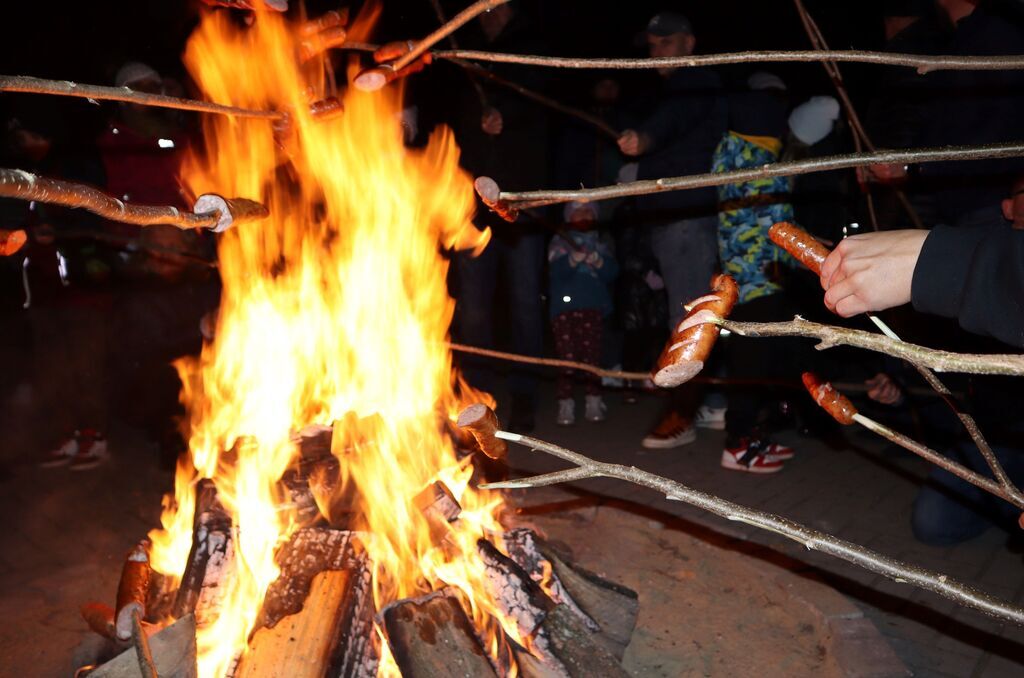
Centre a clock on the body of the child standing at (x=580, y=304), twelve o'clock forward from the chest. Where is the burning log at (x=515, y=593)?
The burning log is roughly at 12 o'clock from the child standing.

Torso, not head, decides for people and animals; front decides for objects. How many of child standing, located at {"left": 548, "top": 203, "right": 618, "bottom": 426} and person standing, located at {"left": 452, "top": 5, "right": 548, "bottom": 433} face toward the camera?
2

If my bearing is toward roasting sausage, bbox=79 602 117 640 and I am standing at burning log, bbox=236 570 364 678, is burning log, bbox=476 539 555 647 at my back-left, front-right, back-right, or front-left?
back-right

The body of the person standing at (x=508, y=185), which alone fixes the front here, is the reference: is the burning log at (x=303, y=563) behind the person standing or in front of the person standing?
in front

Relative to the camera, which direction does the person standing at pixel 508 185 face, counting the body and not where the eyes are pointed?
toward the camera

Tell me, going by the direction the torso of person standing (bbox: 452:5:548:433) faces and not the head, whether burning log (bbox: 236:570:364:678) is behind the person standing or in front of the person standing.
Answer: in front

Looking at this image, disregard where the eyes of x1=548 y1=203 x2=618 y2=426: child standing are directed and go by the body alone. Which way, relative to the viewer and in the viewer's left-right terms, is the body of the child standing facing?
facing the viewer

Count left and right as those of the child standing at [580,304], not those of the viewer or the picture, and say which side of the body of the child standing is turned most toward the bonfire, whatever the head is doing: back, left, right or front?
front

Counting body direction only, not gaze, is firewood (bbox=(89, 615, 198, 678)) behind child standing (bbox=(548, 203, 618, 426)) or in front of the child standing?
in front

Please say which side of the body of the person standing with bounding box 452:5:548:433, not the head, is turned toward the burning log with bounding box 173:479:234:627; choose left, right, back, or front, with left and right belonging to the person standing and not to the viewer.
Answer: front
